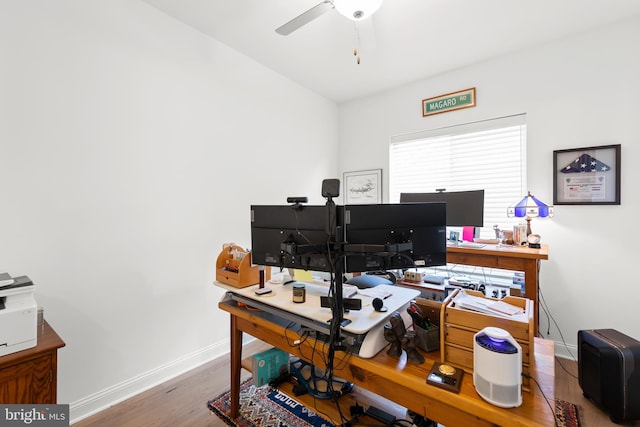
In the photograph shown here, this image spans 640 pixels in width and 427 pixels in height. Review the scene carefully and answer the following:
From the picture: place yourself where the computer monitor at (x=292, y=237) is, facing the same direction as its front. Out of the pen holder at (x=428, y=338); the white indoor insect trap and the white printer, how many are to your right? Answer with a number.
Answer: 2

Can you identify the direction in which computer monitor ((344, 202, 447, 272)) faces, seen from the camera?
facing away from the viewer

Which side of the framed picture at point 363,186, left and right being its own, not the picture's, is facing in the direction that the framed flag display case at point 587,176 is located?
left

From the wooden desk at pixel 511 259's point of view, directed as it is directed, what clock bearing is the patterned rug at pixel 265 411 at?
The patterned rug is roughly at 12 o'clock from the wooden desk.
